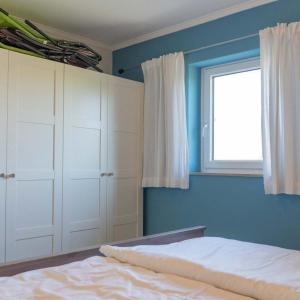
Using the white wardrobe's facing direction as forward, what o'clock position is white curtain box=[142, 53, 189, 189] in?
The white curtain is roughly at 10 o'clock from the white wardrobe.

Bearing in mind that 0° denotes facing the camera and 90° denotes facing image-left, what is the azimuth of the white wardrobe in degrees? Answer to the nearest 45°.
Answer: approximately 315°

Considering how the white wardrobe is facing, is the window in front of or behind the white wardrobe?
in front

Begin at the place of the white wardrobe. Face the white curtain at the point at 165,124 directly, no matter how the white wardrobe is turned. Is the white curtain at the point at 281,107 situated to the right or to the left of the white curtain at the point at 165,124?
right

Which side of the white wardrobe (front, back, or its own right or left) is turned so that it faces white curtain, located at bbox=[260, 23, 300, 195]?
front

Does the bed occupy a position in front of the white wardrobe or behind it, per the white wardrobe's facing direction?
in front
